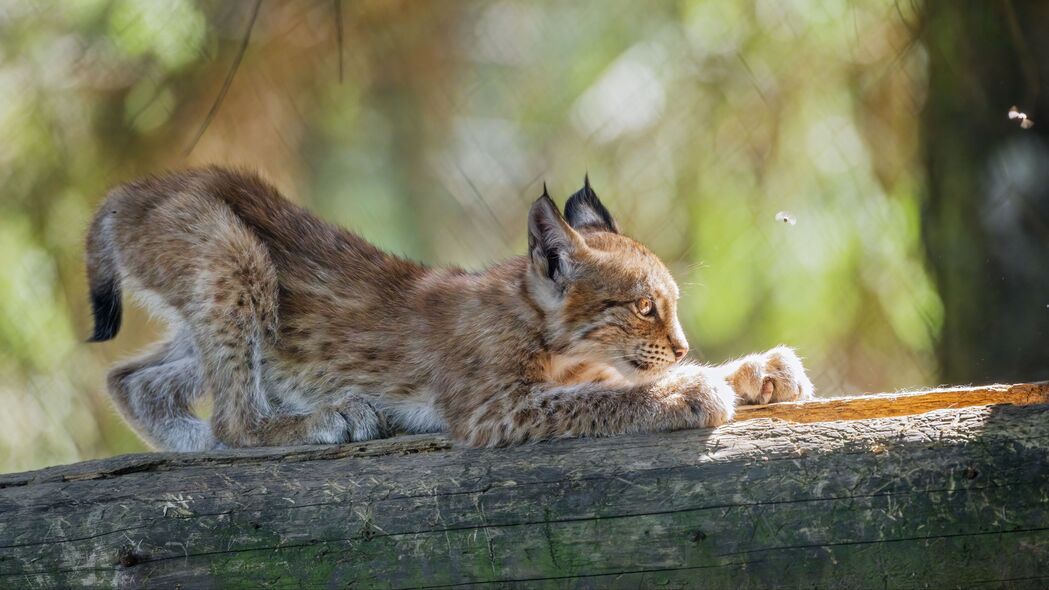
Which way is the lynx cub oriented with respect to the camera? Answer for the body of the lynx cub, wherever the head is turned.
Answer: to the viewer's right

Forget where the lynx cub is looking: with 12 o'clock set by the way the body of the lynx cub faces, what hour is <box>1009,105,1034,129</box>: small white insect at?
The small white insect is roughly at 12 o'clock from the lynx cub.

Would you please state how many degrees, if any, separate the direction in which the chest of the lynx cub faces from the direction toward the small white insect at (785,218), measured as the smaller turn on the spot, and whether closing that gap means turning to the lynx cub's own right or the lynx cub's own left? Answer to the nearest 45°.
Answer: approximately 45° to the lynx cub's own left
